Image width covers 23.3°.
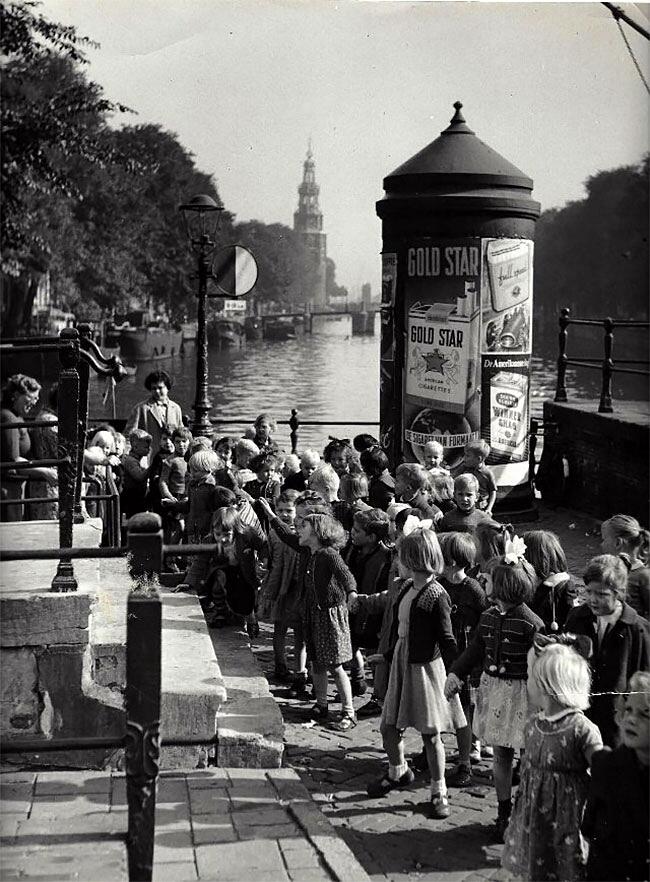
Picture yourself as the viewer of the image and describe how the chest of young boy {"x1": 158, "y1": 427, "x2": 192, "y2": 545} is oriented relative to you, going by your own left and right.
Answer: facing the viewer and to the right of the viewer

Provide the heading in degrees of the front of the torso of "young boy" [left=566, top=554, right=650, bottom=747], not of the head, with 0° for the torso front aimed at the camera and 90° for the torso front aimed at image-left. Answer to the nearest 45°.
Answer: approximately 45°

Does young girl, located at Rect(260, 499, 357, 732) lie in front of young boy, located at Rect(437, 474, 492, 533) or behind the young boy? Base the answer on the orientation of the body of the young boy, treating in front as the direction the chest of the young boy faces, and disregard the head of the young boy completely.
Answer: in front

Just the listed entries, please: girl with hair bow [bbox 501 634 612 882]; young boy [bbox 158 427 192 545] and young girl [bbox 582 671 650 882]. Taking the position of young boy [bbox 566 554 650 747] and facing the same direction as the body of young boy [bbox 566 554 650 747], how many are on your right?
1

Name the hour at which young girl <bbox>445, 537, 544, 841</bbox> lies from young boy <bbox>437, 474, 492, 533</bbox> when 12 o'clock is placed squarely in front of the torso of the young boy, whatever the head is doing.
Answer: The young girl is roughly at 12 o'clock from the young boy.

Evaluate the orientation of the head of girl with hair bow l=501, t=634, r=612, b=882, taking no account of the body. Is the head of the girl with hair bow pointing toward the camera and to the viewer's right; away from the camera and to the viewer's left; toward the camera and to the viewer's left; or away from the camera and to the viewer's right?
away from the camera and to the viewer's left

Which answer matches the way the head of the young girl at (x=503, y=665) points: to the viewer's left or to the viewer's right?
to the viewer's left
